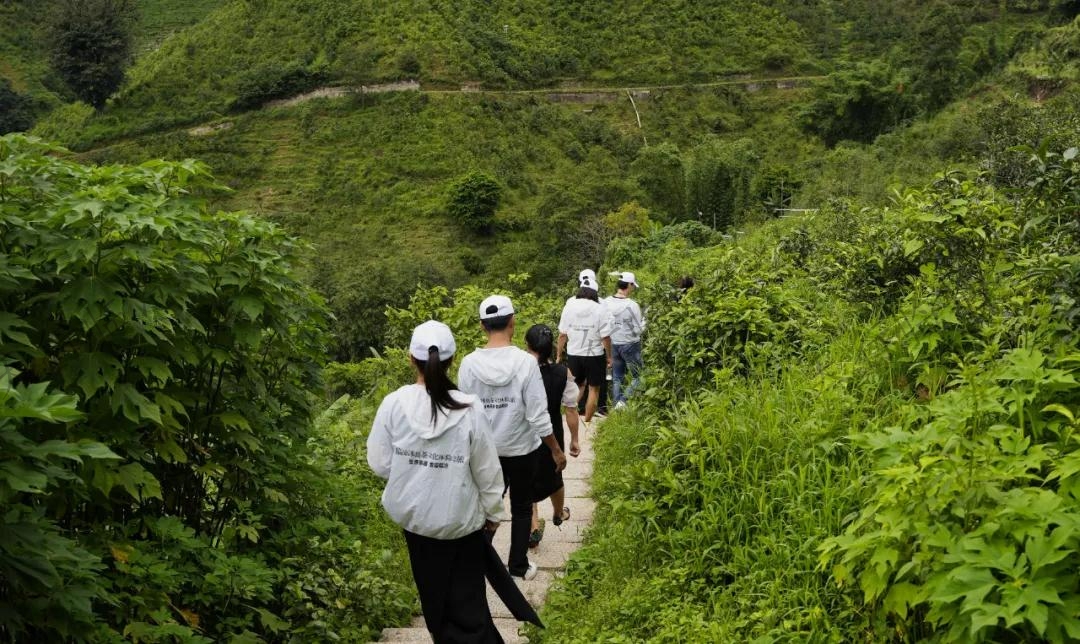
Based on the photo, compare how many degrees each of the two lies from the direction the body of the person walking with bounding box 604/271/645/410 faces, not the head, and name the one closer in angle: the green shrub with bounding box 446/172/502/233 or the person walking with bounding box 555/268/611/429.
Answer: the green shrub

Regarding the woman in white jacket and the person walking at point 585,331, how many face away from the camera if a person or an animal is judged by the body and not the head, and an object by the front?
2

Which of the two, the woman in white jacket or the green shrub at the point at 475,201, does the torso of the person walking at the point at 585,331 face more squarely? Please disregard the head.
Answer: the green shrub

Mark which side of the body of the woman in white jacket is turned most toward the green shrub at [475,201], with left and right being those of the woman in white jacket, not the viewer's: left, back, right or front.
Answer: front

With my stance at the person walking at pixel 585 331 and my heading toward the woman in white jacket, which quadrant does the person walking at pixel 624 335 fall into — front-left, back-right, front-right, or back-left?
back-left

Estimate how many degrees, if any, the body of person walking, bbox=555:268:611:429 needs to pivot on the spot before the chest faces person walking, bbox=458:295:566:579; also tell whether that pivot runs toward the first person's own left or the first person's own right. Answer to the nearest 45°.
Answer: approximately 180°

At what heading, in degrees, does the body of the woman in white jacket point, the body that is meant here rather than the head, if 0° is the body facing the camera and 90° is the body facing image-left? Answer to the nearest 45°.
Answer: approximately 180°

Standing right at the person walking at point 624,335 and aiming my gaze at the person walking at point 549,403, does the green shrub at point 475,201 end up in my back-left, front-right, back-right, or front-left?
back-right

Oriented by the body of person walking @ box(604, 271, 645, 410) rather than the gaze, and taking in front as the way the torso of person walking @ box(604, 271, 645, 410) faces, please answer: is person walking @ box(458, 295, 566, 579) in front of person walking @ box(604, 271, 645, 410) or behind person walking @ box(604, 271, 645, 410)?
behind

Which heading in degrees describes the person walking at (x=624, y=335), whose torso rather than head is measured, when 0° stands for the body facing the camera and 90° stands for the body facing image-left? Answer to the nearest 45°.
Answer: approximately 225°

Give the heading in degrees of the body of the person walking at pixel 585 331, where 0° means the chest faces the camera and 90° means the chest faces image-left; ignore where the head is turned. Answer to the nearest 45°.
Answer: approximately 180°

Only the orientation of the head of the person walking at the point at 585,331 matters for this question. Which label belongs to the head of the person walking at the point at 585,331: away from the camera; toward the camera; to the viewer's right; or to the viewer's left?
away from the camera

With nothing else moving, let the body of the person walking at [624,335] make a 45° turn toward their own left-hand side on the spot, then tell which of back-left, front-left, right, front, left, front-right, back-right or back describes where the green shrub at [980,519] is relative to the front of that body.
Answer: back

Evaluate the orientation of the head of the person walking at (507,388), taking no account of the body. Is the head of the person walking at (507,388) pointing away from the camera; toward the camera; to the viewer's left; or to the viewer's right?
away from the camera

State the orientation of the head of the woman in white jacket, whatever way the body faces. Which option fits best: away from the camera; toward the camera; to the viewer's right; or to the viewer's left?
away from the camera

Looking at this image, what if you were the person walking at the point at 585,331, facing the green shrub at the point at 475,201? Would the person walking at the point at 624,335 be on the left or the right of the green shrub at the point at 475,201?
right
